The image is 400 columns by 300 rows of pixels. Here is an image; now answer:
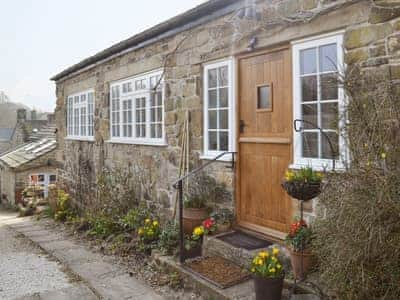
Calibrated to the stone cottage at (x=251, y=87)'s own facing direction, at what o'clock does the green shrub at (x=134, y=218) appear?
The green shrub is roughly at 3 o'clock from the stone cottage.

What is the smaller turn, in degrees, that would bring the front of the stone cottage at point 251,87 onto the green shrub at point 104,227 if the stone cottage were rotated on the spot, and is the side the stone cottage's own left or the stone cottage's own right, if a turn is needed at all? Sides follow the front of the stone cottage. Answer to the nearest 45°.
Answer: approximately 90° to the stone cottage's own right

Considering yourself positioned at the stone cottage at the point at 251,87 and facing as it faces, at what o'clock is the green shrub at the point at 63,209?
The green shrub is roughly at 3 o'clock from the stone cottage.
